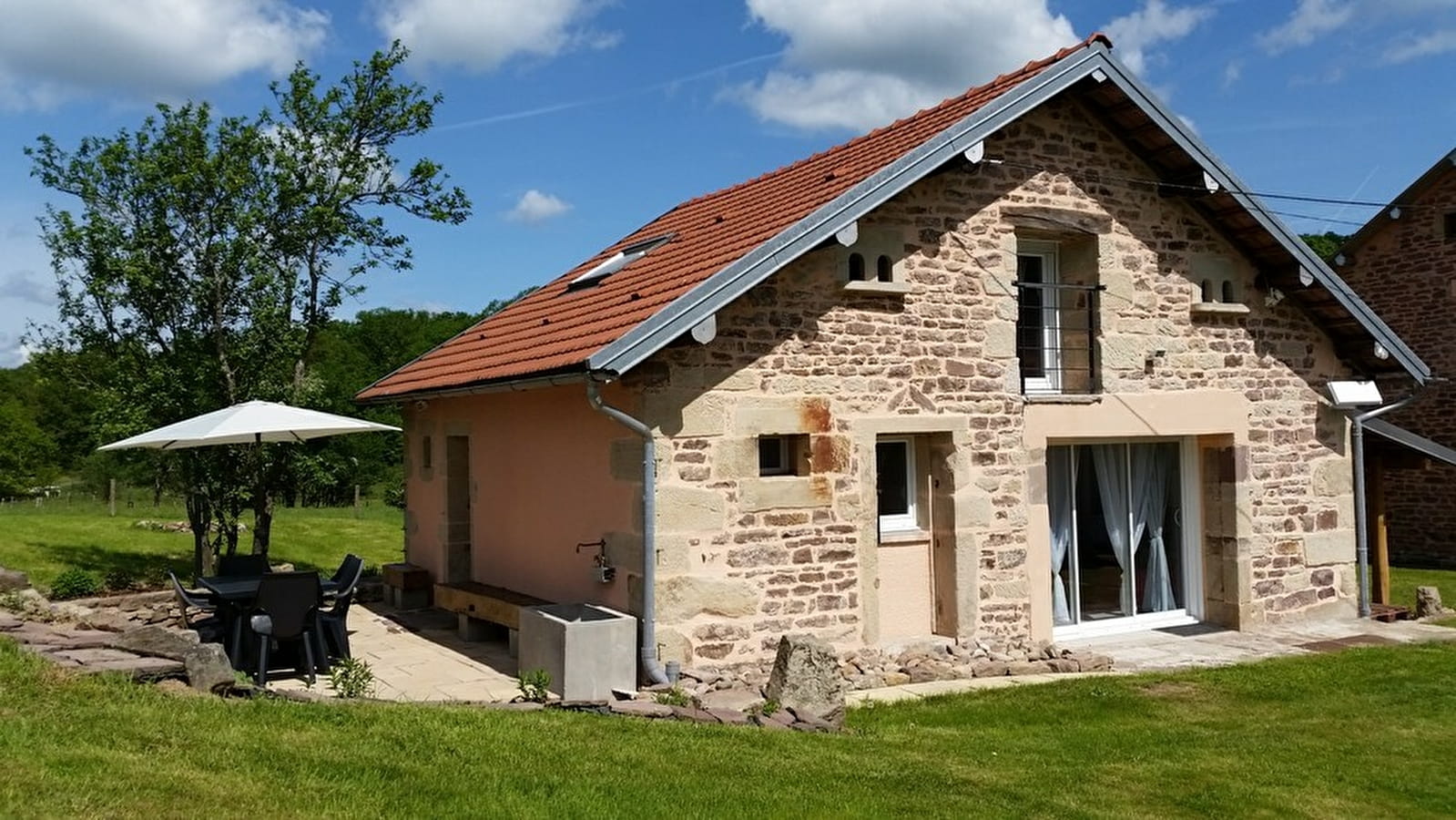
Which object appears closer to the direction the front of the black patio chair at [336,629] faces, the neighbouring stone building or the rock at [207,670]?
the rock

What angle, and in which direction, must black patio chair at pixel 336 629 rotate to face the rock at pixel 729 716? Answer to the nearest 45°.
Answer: approximately 135° to its left

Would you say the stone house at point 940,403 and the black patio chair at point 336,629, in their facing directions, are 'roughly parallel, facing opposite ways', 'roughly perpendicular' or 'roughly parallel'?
roughly perpendicular

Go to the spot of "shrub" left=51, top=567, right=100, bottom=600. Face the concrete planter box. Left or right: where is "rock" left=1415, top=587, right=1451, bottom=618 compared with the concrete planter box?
left

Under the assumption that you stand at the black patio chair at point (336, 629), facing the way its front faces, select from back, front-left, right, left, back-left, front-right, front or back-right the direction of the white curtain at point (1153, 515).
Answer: back

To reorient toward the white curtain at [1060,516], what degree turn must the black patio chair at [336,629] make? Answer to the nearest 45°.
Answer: approximately 180°

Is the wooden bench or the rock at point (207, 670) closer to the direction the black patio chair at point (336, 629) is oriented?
the rock

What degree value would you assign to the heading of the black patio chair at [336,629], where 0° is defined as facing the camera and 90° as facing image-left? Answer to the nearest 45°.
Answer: approximately 90°

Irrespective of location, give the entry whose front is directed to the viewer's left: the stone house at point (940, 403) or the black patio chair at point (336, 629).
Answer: the black patio chair

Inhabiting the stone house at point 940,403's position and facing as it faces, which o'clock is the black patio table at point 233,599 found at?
The black patio table is roughly at 4 o'clock from the stone house.

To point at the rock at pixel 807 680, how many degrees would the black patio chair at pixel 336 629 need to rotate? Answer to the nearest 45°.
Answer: approximately 135° to its left

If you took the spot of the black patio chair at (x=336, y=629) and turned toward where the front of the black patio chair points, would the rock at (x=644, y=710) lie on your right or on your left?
on your left
